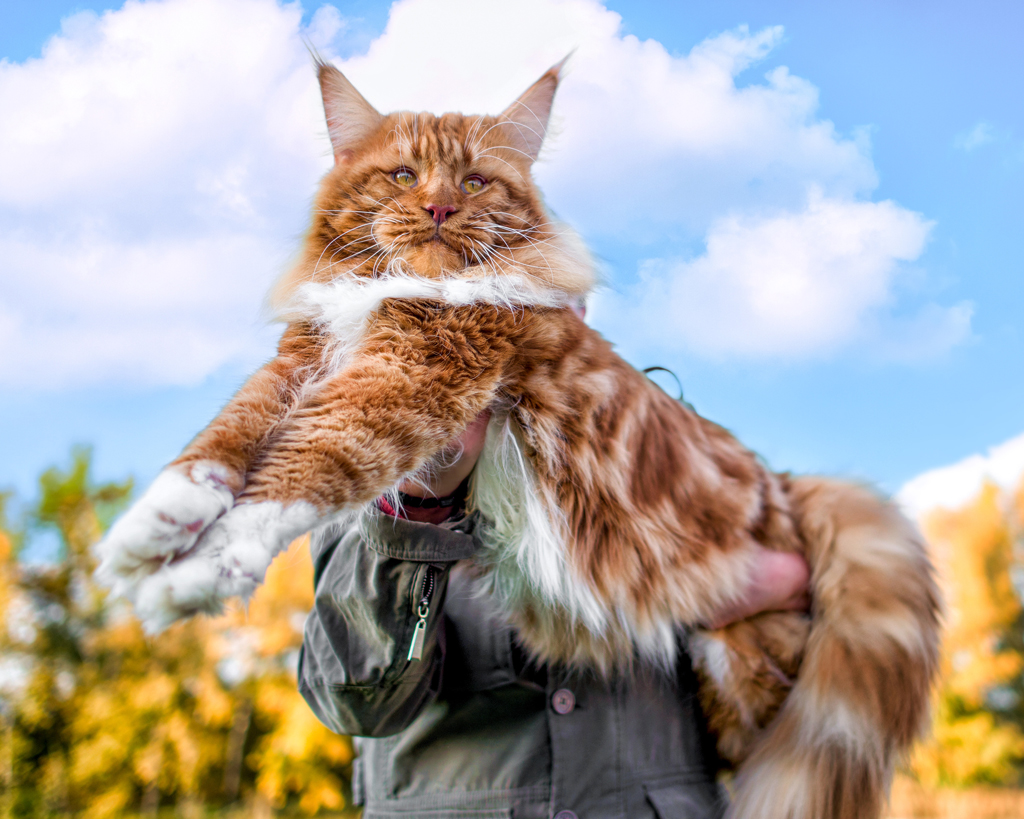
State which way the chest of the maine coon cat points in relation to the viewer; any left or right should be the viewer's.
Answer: facing the viewer and to the left of the viewer

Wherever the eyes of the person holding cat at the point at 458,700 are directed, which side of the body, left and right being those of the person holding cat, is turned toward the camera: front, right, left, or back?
front
